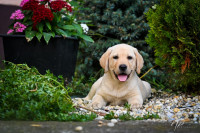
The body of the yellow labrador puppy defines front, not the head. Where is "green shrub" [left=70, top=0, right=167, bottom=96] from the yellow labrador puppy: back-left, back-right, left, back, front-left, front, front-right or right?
back

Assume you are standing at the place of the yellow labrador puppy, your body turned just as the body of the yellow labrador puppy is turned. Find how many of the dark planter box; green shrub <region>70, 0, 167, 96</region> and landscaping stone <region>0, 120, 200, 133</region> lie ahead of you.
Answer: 1

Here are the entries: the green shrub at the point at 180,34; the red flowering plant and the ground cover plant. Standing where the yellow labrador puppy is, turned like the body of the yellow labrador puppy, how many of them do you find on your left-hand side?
1

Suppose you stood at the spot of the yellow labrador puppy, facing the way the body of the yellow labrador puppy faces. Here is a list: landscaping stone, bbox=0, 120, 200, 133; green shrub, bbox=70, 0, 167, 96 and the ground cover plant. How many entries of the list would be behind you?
1

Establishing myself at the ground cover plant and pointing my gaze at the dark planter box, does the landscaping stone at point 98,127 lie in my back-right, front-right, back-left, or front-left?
back-right

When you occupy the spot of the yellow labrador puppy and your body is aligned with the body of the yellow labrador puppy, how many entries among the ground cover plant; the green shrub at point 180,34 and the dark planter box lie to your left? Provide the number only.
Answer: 1

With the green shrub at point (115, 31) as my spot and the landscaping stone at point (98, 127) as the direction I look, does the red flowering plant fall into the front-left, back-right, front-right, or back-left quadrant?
front-right

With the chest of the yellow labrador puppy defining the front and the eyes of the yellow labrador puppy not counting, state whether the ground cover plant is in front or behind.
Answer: in front

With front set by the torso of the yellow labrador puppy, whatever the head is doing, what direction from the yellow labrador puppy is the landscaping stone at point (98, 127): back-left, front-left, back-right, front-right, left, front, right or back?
front

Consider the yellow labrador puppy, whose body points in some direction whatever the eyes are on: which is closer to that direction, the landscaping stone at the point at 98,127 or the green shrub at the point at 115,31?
the landscaping stone

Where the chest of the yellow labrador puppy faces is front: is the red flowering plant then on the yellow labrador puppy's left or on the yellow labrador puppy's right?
on the yellow labrador puppy's right

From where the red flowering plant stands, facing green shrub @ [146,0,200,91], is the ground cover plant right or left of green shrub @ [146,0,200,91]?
right

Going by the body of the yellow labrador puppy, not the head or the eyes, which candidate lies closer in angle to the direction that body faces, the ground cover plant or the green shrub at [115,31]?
the ground cover plant

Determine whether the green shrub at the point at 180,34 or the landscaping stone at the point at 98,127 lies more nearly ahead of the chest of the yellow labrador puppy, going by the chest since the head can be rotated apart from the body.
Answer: the landscaping stone

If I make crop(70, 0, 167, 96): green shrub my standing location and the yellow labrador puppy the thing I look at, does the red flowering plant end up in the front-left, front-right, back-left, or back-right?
front-right

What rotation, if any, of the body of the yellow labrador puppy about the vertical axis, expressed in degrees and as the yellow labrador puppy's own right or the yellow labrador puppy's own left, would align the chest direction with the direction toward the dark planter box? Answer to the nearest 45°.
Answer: approximately 135° to the yellow labrador puppy's own right

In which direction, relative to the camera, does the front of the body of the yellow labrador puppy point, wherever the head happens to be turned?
toward the camera

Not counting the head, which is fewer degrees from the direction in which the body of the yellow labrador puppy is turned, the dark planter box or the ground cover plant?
the ground cover plant

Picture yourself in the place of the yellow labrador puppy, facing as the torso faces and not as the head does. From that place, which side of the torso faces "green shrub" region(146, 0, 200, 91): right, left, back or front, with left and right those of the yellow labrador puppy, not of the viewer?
left

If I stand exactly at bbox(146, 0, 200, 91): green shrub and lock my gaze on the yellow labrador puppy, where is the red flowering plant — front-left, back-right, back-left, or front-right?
front-right
